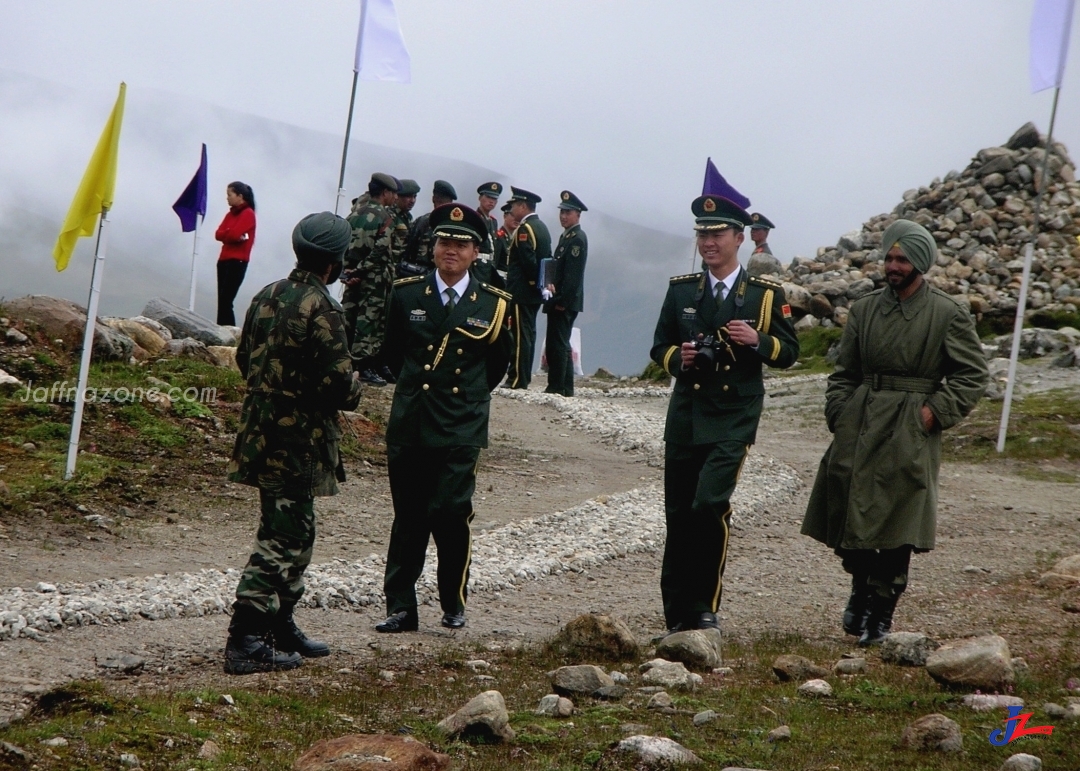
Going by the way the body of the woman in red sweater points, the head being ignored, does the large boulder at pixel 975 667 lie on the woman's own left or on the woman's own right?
on the woman's own left

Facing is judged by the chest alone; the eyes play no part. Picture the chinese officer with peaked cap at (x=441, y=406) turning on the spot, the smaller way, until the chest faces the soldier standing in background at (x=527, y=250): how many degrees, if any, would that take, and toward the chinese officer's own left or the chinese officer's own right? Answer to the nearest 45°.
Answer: approximately 180°

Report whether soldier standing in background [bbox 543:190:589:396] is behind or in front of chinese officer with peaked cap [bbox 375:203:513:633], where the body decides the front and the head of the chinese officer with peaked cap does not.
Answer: behind

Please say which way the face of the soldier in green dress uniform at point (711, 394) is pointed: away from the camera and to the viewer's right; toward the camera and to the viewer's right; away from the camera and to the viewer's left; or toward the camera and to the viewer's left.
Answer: toward the camera and to the viewer's left

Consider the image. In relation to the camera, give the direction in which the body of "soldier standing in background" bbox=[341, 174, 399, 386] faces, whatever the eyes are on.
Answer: to the viewer's right

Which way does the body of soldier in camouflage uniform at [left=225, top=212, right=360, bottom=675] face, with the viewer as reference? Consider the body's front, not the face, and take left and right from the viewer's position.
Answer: facing away from the viewer and to the right of the viewer

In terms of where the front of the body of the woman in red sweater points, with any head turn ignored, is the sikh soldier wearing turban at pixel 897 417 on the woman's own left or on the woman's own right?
on the woman's own left

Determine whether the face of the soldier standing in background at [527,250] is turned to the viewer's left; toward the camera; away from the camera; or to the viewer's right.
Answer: to the viewer's left
